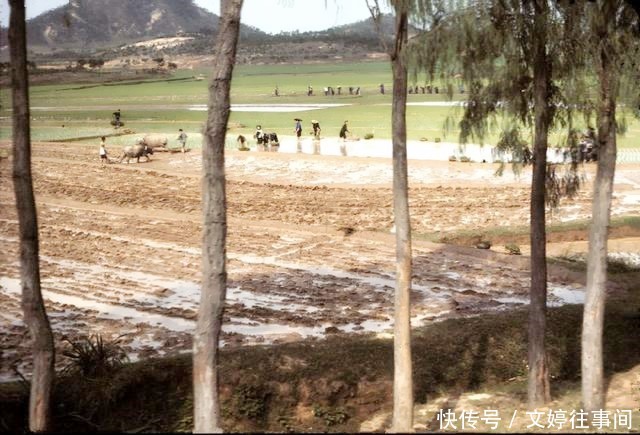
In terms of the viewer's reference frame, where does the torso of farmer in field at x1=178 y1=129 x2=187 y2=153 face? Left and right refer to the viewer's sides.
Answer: facing to the left of the viewer

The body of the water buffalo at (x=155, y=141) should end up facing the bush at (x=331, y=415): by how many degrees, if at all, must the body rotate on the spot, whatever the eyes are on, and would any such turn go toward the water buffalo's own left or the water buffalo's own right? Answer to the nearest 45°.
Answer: approximately 90° to the water buffalo's own left

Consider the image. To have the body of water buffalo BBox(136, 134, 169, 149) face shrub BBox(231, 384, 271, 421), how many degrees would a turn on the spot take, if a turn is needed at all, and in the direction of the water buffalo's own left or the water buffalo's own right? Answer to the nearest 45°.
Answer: approximately 90° to the water buffalo's own left

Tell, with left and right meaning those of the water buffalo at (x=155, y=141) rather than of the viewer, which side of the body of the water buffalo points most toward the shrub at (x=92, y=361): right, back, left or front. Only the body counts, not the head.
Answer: left

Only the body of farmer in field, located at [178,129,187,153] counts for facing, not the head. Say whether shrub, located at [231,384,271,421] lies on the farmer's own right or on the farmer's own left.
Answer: on the farmer's own left

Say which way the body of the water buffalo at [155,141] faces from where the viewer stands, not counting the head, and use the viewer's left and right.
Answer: facing to the left of the viewer
